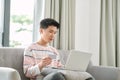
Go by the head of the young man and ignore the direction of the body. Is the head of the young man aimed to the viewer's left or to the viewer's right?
to the viewer's right

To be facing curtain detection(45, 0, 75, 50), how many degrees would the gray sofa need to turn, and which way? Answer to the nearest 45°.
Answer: approximately 135° to its left

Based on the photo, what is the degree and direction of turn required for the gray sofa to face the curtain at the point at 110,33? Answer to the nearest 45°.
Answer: approximately 135° to its left

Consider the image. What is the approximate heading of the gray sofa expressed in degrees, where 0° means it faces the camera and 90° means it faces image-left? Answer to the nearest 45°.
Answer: approximately 0°
